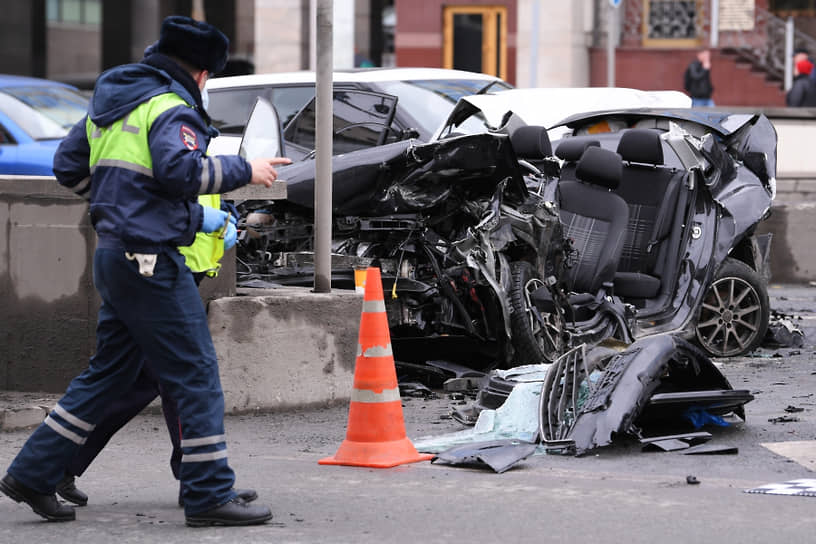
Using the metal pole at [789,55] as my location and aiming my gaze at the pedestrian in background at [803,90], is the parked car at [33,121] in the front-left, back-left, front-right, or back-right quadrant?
front-right

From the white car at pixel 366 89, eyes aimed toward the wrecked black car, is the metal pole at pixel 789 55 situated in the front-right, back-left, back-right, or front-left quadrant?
back-left

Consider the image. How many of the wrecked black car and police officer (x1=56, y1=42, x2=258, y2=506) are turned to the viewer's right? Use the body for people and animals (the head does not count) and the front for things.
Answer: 1

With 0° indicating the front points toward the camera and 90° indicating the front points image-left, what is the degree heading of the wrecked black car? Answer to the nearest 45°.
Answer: approximately 45°

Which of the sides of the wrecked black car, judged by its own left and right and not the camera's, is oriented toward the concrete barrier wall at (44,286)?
front

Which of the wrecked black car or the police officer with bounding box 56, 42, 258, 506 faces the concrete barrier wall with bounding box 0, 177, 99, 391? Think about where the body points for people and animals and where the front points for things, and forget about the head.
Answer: the wrecked black car

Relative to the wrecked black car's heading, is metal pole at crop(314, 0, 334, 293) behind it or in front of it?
in front

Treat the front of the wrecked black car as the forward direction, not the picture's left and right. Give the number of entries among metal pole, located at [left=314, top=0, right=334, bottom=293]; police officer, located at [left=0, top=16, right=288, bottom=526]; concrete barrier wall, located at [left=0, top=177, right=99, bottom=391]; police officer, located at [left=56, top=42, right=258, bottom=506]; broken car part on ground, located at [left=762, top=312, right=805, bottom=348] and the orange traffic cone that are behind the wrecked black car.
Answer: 1

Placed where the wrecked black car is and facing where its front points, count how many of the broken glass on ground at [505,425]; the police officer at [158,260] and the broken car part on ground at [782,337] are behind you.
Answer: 1

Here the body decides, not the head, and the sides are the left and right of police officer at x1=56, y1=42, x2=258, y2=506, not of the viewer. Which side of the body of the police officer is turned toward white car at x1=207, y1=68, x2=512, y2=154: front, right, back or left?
left

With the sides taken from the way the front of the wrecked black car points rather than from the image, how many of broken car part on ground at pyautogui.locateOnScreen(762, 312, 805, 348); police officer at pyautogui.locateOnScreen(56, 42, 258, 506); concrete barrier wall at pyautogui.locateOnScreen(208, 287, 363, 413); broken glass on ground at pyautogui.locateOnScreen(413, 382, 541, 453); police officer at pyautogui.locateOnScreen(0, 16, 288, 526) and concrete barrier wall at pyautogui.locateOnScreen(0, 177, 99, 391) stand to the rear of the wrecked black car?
1

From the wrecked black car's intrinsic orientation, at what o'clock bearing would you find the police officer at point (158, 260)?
The police officer is roughly at 11 o'clock from the wrecked black car.

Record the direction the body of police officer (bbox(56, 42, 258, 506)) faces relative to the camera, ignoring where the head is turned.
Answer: to the viewer's right
